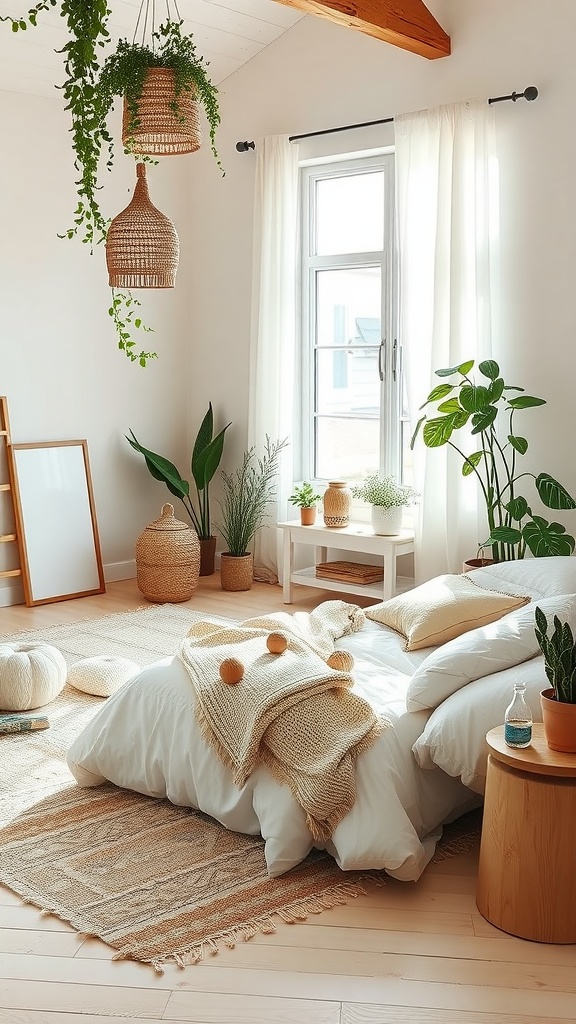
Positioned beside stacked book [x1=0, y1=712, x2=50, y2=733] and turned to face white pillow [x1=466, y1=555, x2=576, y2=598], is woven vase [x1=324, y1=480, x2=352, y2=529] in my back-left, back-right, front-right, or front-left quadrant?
front-left

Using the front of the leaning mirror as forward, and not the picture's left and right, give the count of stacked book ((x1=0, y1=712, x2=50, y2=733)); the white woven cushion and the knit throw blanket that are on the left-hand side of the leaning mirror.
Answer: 0

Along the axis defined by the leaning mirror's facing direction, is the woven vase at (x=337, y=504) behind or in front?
in front

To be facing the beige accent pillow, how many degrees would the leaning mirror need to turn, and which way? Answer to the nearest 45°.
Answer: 0° — it already faces it

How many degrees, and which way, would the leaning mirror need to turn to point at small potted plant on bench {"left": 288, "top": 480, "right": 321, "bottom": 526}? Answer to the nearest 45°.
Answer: approximately 45° to its left

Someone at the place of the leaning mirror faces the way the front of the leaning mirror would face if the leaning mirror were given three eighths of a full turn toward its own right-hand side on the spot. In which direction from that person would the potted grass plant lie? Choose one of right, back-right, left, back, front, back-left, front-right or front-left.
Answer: back

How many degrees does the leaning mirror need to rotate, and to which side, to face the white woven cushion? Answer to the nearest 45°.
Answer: approximately 45° to its right

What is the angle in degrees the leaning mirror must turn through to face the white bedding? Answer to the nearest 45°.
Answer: approximately 45° to its right

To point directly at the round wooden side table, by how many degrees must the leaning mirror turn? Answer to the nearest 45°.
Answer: approximately 45° to its right

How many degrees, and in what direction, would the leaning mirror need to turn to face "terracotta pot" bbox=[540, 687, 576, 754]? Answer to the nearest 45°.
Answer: approximately 45° to its right

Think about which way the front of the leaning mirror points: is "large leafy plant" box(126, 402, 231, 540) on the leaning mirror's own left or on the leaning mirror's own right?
on the leaning mirror's own left

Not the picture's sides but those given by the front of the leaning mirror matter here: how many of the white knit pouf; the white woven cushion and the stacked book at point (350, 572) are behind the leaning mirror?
0

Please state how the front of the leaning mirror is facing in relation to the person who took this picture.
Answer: facing the viewer and to the right of the viewer
